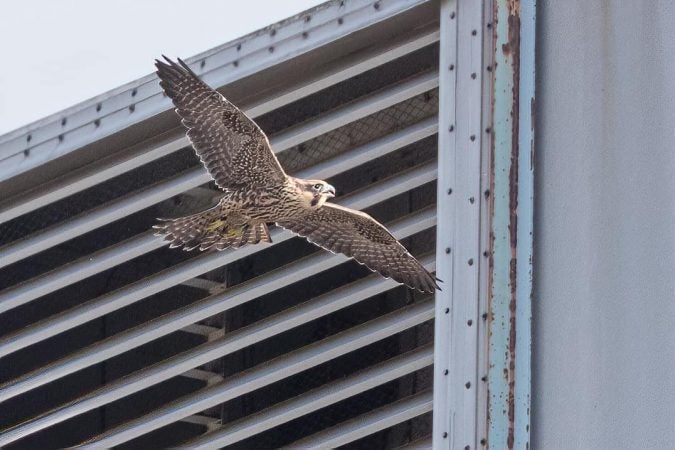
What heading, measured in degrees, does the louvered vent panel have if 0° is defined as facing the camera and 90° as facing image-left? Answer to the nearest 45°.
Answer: approximately 45°

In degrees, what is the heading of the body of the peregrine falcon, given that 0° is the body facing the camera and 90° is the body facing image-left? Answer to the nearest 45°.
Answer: approximately 270°
